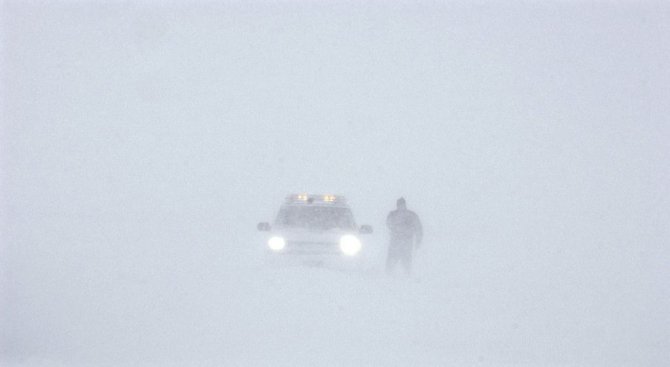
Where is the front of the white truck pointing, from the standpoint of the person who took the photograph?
facing the viewer
